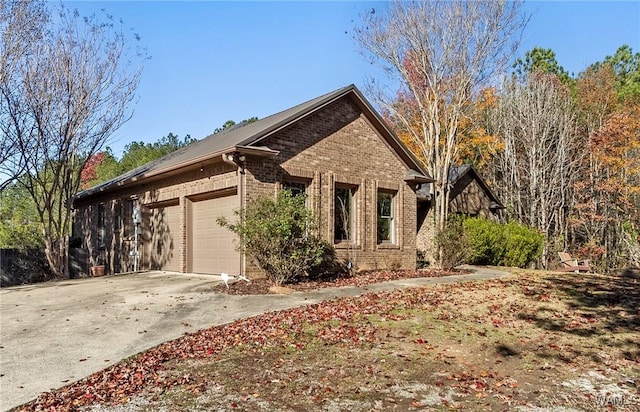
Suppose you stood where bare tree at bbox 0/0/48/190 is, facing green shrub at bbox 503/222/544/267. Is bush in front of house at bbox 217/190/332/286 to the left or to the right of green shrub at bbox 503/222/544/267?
right

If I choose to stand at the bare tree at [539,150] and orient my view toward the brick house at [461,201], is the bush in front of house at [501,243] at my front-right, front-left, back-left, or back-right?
front-left

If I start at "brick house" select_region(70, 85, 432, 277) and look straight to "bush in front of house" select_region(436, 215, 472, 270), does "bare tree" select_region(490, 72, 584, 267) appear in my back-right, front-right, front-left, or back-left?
front-left

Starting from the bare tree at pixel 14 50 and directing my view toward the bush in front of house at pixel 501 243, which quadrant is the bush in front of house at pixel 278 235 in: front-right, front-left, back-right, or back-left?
front-right

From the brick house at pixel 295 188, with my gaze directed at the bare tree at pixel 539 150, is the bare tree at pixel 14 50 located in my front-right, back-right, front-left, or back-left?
back-left
